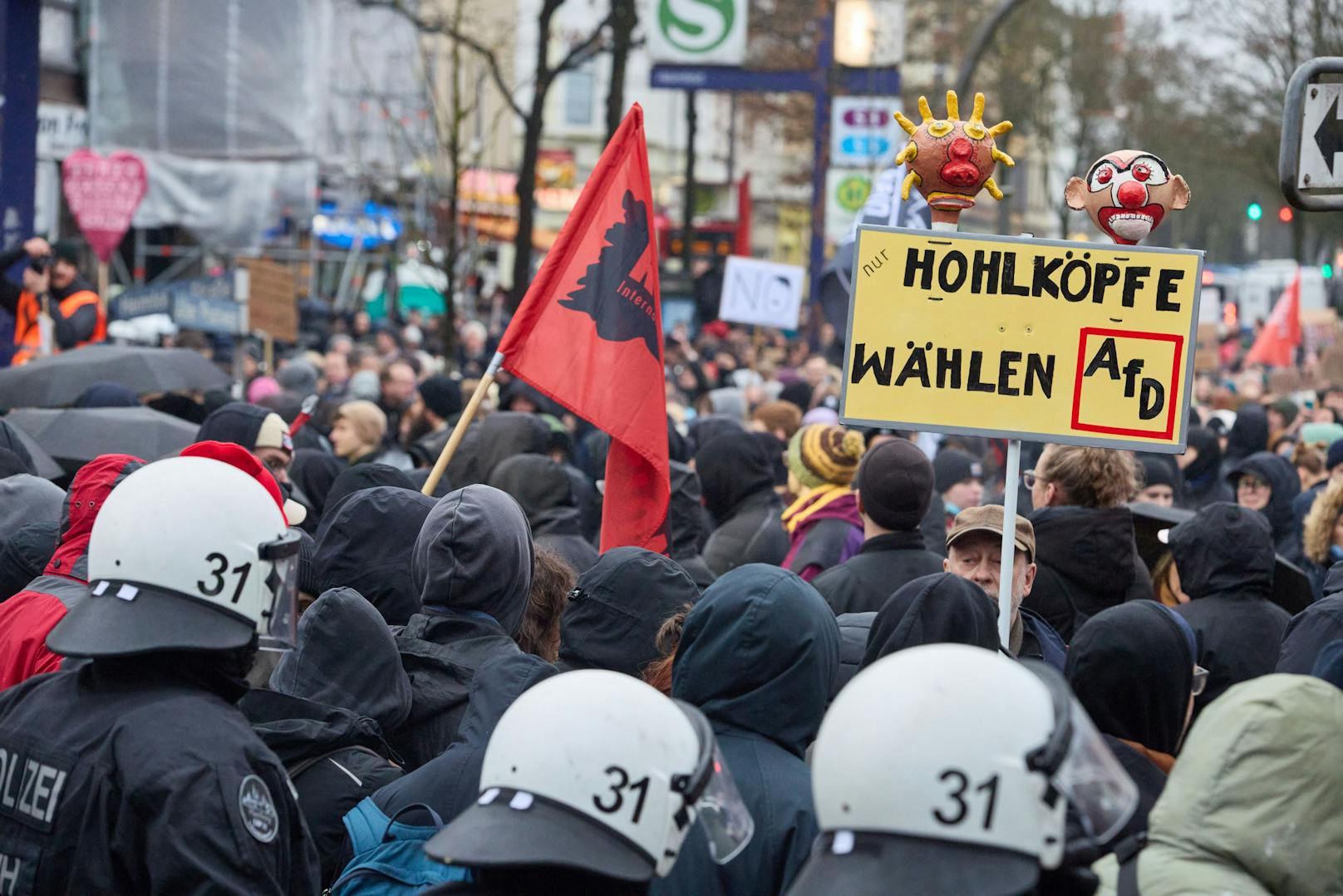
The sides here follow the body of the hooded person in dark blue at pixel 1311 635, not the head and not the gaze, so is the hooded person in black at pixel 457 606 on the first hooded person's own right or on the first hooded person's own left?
on the first hooded person's own left

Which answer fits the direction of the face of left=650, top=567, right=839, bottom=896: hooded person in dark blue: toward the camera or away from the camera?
away from the camera

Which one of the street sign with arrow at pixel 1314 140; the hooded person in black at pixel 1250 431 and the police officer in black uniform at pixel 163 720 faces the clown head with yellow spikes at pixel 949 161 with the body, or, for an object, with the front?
the police officer in black uniform

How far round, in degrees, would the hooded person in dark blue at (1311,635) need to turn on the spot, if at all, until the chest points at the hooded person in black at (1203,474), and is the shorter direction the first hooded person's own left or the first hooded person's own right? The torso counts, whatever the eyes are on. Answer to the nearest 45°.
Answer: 0° — they already face them

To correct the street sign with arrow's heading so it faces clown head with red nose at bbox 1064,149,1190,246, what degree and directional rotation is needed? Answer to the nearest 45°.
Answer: approximately 135° to its right

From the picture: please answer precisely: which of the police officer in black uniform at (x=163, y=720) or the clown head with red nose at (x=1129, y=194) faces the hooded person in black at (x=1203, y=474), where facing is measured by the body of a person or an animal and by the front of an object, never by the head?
the police officer in black uniform

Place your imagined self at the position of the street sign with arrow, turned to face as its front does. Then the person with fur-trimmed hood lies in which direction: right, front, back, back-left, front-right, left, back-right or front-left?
back

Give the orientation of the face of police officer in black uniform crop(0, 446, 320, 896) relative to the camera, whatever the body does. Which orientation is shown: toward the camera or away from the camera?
away from the camera

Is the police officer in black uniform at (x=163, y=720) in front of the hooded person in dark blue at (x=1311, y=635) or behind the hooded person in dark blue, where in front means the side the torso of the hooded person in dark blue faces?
behind

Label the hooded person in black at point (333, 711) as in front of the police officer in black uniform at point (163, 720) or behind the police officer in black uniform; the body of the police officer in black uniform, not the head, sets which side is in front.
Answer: in front

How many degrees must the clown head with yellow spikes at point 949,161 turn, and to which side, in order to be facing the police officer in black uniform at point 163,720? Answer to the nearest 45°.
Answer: approximately 45° to its right

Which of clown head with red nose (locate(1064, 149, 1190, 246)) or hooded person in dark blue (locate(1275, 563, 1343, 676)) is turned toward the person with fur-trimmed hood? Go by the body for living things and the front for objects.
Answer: the hooded person in dark blue

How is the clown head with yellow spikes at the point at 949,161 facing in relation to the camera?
toward the camera
